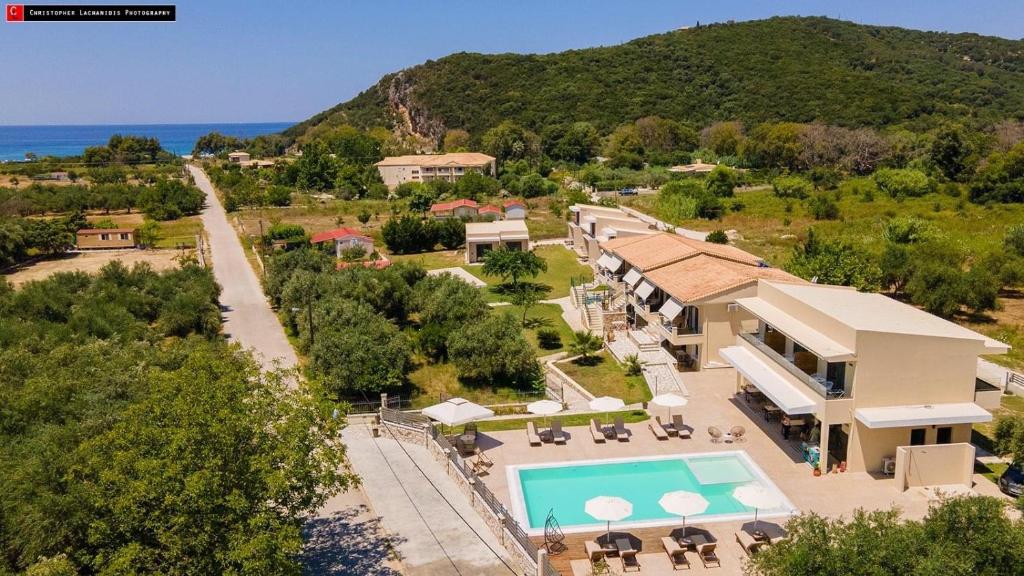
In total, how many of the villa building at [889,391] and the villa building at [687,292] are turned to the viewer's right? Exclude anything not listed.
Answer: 0

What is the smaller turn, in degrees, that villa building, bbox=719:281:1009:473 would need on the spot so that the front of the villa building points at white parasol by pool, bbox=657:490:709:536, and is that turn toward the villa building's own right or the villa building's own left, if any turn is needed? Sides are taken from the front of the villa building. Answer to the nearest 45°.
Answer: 0° — it already faces it

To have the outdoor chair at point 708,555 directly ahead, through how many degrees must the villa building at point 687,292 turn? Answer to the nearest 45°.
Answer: approximately 45° to its left

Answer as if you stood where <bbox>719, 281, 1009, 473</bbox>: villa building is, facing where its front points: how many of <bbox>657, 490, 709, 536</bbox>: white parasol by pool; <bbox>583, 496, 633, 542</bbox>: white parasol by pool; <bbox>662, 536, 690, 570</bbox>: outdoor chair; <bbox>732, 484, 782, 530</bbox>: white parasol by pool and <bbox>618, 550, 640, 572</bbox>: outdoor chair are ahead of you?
5

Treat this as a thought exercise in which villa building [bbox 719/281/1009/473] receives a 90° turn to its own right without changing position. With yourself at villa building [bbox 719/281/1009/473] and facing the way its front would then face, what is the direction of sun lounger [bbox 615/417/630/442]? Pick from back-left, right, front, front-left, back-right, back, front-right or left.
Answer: front-left

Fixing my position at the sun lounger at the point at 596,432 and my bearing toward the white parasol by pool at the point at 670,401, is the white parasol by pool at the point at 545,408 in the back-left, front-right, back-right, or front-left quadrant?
back-left

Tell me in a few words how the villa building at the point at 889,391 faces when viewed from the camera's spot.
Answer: facing the viewer and to the left of the viewer

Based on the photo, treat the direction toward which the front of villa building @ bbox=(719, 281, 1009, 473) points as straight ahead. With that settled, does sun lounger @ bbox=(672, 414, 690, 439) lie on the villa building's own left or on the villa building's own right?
on the villa building's own right

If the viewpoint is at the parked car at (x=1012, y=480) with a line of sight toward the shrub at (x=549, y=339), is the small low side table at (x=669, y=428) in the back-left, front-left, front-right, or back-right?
front-left

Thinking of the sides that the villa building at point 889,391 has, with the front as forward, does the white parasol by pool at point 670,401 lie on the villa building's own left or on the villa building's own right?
on the villa building's own right

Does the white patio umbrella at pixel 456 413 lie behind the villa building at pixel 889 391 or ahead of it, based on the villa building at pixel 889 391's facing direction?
ahead

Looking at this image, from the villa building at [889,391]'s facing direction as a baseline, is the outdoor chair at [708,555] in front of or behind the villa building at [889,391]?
in front

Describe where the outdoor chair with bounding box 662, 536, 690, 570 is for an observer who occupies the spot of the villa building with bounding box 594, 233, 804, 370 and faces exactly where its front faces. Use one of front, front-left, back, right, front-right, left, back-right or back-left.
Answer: front-left

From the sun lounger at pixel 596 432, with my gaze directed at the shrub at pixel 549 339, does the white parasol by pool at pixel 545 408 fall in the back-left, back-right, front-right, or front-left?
front-left

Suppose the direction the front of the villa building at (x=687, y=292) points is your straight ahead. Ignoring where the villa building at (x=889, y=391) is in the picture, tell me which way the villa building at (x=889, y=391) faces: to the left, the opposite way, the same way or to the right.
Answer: the same way

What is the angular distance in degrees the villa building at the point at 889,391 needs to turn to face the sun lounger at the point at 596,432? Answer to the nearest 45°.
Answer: approximately 45° to its right

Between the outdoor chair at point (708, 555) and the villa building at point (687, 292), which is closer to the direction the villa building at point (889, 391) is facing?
the outdoor chair
